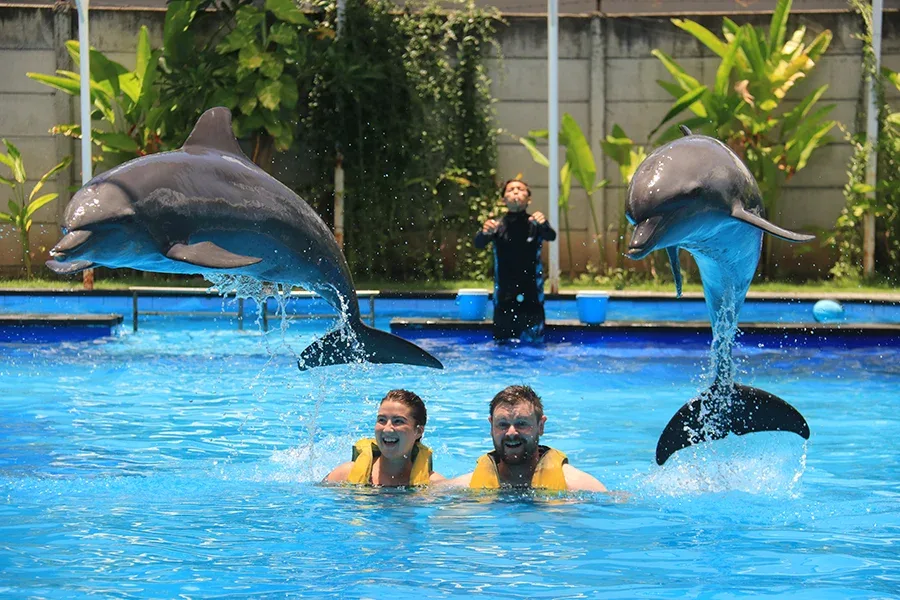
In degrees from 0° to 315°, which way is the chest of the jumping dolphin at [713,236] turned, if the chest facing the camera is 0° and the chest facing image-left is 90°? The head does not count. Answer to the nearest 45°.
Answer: approximately 45°

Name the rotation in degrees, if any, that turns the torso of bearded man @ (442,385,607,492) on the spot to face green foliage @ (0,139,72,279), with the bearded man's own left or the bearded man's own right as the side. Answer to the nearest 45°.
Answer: approximately 135° to the bearded man's own right

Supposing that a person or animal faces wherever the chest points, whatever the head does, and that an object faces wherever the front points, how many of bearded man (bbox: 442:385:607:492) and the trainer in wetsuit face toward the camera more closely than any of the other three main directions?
2

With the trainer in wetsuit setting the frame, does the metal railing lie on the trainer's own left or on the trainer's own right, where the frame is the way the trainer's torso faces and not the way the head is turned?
on the trainer's own right

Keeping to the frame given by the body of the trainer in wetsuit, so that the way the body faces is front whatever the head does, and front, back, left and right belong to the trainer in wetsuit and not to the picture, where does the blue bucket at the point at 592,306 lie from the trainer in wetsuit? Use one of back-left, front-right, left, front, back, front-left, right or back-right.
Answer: back-left

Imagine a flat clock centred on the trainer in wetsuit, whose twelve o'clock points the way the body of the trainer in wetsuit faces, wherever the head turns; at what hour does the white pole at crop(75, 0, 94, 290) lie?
The white pole is roughly at 4 o'clock from the trainer in wetsuit.

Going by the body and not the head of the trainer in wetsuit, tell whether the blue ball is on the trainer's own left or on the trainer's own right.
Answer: on the trainer's own left
